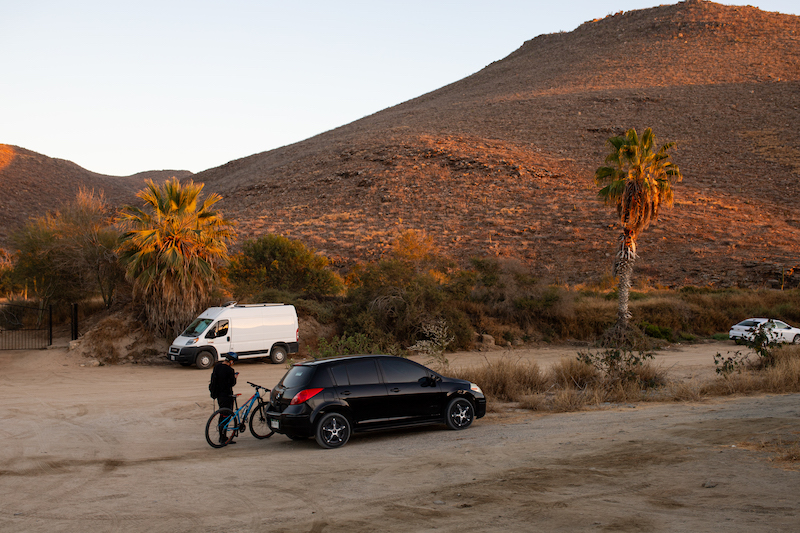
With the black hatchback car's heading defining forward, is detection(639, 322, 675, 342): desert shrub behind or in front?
in front

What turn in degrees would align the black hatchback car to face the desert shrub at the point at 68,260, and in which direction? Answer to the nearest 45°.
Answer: approximately 90° to its left

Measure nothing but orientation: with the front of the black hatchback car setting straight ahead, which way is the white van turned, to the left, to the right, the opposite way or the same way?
the opposite way

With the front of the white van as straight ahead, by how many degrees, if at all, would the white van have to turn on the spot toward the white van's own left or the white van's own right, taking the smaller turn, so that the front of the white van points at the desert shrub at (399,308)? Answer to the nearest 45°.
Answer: approximately 180°

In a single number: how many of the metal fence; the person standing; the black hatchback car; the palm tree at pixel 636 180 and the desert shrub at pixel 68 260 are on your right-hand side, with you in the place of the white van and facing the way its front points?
2

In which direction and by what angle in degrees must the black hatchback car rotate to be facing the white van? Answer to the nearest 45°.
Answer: approximately 45° to its left

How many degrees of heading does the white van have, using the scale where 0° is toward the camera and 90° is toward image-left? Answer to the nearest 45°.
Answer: approximately 45°

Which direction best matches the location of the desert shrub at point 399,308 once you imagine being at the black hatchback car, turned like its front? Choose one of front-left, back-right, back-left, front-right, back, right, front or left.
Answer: front-left

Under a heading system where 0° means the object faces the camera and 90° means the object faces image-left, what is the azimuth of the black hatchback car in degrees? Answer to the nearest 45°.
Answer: approximately 225°

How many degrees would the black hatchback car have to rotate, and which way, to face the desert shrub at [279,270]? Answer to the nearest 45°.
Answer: approximately 45° to its left

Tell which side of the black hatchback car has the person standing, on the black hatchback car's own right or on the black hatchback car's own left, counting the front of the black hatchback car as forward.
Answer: on the black hatchback car's own left
